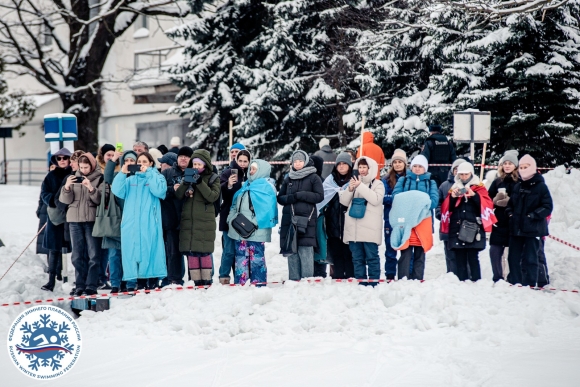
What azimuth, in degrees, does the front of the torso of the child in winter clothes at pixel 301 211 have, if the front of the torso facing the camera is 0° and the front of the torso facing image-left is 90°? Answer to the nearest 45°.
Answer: approximately 0°

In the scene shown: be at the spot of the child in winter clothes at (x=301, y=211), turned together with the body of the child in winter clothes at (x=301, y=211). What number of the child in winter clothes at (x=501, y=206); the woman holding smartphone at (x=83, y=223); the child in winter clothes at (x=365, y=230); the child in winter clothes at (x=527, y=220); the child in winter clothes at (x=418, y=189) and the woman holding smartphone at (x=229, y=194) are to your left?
4

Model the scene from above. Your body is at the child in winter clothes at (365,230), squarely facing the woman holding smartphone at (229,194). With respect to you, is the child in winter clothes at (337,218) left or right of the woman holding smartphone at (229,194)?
right

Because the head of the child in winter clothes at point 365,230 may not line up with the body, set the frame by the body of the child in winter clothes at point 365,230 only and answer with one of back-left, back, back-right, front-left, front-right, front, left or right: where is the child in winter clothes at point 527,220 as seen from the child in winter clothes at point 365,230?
back-left

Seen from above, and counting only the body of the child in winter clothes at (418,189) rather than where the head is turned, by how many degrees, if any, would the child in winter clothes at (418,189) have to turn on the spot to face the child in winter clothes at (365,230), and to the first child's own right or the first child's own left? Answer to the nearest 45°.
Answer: approximately 45° to the first child's own right

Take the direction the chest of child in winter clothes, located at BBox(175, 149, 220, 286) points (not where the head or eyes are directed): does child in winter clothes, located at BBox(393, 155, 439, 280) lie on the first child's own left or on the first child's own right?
on the first child's own left

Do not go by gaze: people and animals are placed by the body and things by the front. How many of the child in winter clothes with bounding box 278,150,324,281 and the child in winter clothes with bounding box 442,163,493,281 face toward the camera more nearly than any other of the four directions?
2

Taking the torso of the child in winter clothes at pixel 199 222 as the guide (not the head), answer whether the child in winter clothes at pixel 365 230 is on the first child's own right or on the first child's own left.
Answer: on the first child's own left

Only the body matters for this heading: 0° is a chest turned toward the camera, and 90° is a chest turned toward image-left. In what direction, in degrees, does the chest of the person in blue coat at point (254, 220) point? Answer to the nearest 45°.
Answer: approximately 45°

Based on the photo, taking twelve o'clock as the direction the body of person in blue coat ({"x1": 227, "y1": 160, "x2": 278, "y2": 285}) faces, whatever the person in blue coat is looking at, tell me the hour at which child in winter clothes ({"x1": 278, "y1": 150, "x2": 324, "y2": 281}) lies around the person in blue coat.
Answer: The child in winter clothes is roughly at 8 o'clock from the person in blue coat.

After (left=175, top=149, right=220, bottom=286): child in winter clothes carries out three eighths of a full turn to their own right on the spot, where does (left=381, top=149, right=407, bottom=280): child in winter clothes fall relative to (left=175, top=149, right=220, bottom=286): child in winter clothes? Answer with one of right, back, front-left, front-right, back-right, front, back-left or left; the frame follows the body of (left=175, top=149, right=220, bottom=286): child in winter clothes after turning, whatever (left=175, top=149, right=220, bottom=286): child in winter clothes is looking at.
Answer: right

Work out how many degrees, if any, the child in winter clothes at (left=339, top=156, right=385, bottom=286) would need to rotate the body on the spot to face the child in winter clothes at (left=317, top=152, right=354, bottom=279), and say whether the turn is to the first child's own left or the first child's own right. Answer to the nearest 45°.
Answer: approximately 90° to the first child's own right
